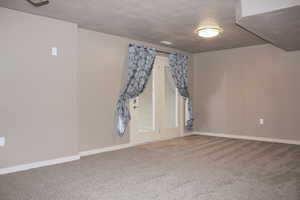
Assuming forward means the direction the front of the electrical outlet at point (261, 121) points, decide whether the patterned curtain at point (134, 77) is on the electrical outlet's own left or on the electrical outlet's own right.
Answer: on the electrical outlet's own right

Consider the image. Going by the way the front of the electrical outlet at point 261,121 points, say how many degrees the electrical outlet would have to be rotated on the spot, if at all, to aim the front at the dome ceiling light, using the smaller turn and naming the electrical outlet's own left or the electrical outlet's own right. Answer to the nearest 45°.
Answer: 0° — it already faces it

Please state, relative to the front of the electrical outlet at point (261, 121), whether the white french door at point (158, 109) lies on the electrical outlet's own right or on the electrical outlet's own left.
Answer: on the electrical outlet's own right
